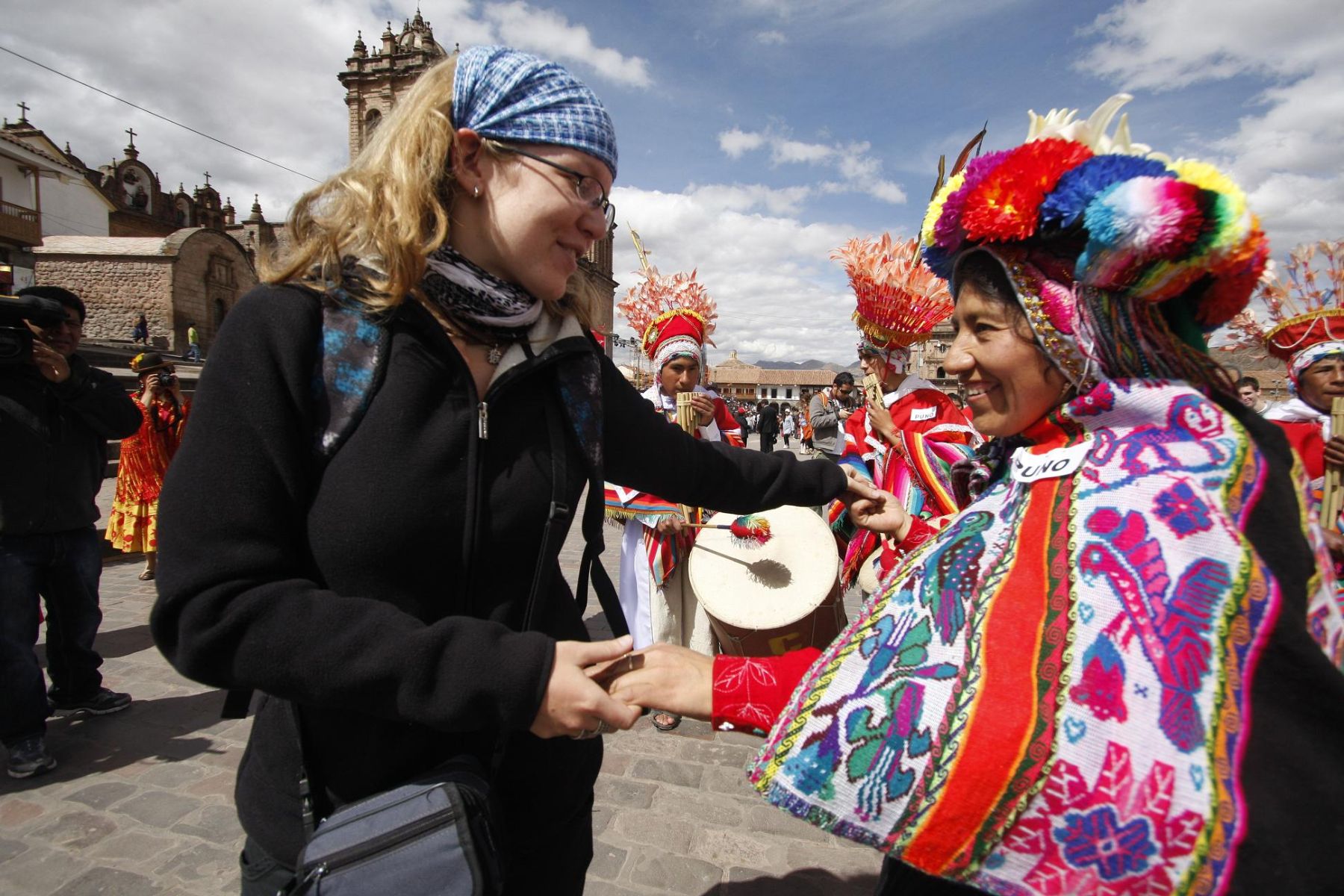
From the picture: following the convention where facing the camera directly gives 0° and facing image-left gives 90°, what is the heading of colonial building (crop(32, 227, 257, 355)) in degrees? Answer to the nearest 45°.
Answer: approximately 315°

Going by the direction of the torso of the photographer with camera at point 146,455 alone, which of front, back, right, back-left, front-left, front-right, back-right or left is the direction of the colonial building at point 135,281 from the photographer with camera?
back-left

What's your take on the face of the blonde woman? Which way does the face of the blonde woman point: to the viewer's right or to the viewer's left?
to the viewer's right

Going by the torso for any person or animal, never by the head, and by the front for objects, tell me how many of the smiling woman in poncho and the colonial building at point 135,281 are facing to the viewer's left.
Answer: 1

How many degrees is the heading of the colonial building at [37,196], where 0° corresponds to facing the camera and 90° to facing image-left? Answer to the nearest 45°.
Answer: approximately 315°

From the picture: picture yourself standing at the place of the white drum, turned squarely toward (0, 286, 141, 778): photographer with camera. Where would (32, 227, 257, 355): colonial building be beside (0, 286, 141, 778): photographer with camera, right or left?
right

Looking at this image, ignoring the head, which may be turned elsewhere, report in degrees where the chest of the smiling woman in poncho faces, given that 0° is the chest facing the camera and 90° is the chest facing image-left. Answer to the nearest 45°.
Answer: approximately 90°
